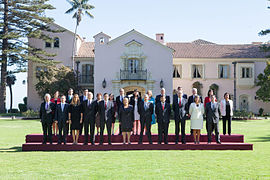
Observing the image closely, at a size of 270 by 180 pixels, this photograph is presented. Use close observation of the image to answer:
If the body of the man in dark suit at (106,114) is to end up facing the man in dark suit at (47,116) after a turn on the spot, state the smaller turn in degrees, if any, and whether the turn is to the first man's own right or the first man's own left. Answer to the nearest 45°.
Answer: approximately 90° to the first man's own right

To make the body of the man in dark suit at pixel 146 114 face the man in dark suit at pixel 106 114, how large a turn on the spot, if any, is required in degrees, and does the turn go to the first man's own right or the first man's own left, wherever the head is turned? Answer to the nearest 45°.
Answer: approximately 90° to the first man's own right

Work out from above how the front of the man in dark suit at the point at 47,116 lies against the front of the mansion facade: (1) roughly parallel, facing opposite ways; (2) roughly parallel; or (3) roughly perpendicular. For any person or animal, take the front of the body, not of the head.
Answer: roughly parallel

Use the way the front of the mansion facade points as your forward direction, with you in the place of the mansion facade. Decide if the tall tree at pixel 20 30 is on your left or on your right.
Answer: on your right

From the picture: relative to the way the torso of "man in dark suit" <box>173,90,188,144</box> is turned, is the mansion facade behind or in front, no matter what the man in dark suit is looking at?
behind

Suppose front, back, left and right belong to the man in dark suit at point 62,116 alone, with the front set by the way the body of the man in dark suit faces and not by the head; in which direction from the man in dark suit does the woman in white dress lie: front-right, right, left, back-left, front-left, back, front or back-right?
left

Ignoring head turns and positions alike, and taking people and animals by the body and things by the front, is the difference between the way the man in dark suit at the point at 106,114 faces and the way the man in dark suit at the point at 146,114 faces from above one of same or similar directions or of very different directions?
same or similar directions

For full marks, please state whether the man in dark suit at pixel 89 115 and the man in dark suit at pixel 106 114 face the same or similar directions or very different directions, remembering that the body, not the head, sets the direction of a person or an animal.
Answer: same or similar directions

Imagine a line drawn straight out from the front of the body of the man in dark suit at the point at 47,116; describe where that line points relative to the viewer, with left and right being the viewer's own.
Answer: facing the viewer

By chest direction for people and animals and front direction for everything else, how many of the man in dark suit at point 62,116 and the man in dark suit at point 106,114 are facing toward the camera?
2

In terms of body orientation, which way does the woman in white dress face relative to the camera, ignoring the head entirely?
toward the camera

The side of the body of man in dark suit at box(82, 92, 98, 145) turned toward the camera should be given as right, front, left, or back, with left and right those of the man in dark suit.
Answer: front

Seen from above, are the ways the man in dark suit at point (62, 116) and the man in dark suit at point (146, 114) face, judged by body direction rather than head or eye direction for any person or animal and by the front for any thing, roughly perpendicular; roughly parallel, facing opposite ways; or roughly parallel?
roughly parallel

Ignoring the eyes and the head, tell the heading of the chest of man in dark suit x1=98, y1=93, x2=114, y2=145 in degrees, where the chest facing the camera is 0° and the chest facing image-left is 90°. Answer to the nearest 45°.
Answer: approximately 0°
